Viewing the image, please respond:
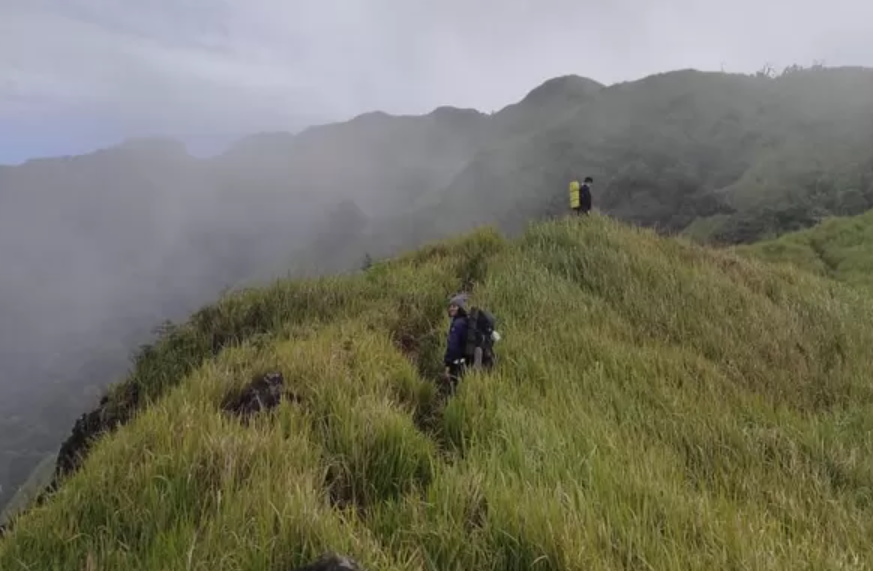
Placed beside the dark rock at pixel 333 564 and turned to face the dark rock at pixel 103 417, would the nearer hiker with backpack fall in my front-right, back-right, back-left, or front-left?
front-right

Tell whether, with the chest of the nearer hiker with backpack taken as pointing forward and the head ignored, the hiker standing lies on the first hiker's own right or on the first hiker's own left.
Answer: on the first hiker's own right

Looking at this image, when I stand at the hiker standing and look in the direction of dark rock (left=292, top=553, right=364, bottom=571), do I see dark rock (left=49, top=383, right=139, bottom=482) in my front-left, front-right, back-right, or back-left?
front-right

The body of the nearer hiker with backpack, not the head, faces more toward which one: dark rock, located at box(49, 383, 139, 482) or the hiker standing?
the dark rock

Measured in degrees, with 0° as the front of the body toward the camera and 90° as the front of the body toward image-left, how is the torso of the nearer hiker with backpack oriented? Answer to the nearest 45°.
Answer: approximately 90°

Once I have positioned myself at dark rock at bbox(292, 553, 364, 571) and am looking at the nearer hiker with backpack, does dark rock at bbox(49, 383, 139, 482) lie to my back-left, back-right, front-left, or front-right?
front-left

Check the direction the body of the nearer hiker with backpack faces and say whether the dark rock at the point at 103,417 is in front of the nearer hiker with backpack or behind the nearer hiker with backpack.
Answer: in front
